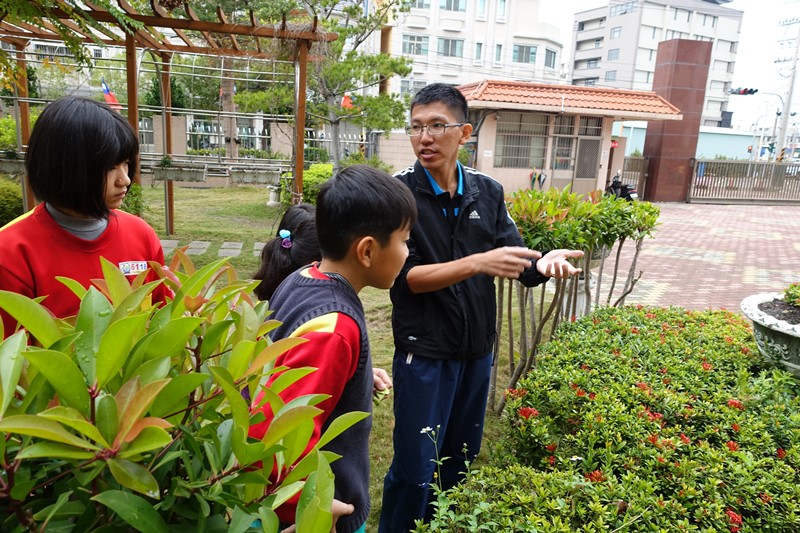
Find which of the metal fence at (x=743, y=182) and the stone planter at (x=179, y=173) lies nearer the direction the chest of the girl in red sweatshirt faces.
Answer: the metal fence

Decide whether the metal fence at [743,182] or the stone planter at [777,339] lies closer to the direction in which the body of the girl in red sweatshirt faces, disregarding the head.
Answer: the stone planter

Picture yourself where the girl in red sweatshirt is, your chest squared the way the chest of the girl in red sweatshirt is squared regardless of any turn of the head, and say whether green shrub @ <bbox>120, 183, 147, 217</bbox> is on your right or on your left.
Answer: on your left

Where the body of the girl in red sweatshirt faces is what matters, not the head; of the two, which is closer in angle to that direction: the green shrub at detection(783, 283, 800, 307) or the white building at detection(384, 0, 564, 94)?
the green shrub

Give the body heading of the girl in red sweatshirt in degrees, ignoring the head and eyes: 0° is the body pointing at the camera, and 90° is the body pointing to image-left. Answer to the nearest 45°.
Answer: approximately 315°

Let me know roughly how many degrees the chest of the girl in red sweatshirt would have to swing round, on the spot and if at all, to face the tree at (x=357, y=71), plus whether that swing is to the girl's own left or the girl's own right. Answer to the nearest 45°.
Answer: approximately 90° to the girl's own left

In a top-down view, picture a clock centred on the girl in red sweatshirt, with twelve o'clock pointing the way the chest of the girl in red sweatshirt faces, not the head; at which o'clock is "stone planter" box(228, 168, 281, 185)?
The stone planter is roughly at 8 o'clock from the girl in red sweatshirt.

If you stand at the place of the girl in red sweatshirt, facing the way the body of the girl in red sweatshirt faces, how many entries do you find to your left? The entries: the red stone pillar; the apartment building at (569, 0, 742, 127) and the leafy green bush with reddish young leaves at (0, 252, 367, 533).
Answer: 2

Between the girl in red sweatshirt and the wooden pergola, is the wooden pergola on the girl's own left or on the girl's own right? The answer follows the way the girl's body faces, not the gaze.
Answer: on the girl's own left

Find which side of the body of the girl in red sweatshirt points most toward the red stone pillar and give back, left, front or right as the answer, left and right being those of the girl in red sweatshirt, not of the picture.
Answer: left

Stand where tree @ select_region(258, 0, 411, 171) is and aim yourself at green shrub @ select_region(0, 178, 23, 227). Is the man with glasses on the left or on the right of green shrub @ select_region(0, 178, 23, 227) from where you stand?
left

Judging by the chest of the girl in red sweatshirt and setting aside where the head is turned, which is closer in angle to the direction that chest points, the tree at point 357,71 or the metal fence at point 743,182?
the metal fence

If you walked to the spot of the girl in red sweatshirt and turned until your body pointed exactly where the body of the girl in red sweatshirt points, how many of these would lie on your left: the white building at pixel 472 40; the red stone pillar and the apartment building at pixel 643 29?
3

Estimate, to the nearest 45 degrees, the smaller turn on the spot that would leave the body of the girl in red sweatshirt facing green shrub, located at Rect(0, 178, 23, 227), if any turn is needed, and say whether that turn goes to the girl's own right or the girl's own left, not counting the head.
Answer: approximately 135° to the girl's own left
